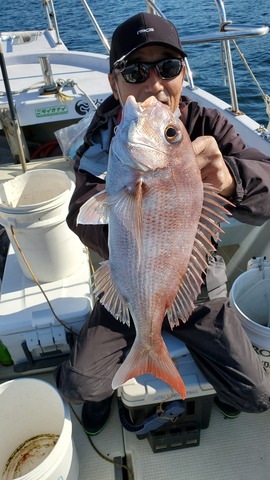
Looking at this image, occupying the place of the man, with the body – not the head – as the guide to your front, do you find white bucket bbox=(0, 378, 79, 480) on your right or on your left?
on your right

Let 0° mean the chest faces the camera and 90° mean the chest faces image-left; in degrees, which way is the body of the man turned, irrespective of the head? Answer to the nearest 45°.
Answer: approximately 0°
